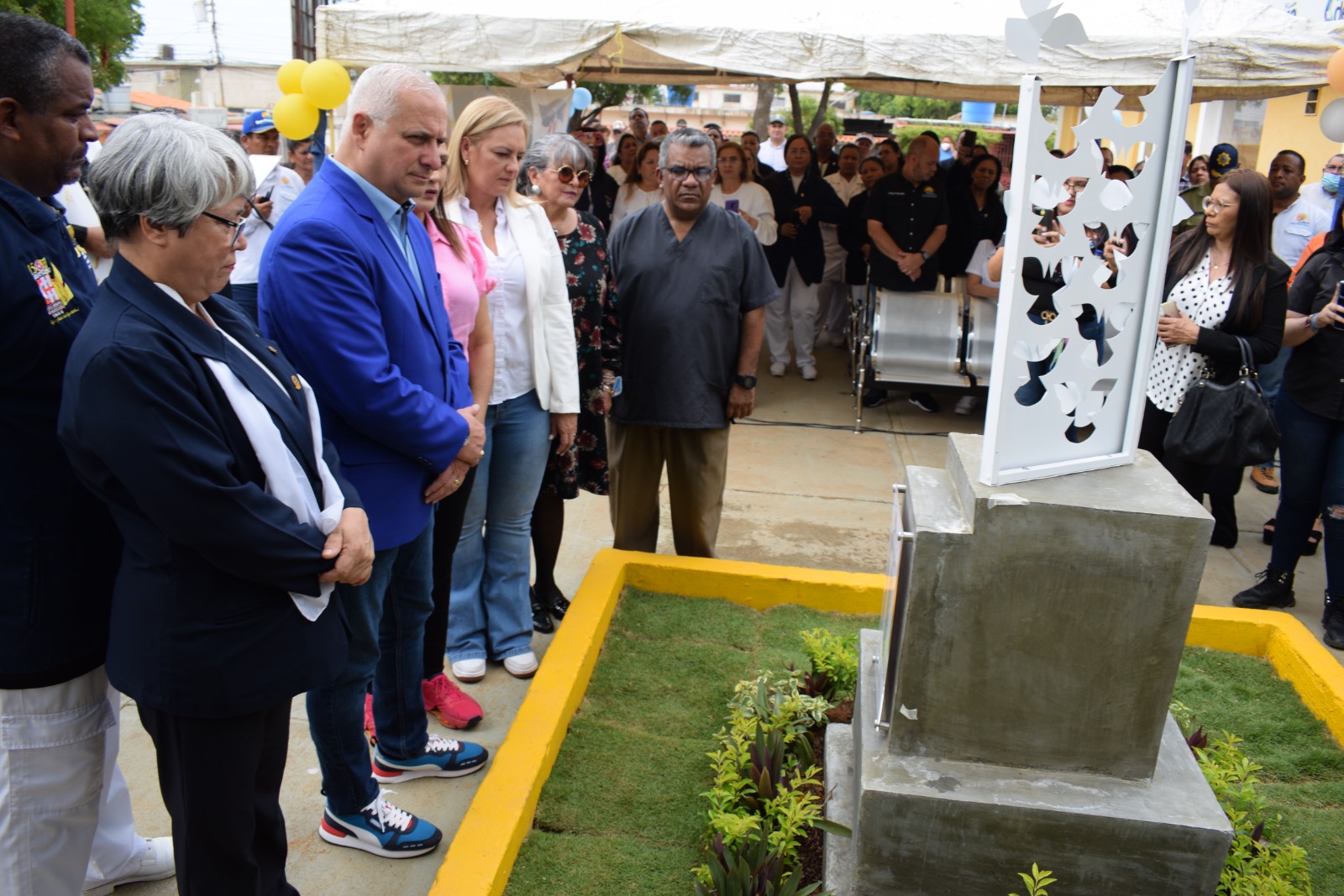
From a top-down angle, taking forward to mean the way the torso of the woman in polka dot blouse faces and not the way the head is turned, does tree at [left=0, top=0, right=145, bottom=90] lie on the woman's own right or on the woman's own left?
on the woman's own right

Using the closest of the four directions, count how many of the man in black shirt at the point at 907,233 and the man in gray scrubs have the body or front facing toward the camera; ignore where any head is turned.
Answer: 2

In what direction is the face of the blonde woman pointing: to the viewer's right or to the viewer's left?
to the viewer's right

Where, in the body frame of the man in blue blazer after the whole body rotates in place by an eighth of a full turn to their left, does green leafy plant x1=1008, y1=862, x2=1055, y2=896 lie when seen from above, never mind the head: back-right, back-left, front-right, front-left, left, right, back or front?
front-right

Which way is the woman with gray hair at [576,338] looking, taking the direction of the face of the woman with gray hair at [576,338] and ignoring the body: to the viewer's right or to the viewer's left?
to the viewer's right

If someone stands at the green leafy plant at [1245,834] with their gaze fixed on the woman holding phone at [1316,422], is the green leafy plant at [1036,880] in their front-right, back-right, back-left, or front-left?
back-left

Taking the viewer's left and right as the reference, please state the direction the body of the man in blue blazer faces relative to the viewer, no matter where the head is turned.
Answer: facing the viewer and to the right of the viewer

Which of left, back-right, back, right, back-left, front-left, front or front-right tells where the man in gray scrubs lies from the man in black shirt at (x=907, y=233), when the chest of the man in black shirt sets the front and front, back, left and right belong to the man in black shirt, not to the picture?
front

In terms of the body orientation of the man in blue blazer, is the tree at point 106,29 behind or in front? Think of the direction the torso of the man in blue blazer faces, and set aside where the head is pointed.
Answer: behind

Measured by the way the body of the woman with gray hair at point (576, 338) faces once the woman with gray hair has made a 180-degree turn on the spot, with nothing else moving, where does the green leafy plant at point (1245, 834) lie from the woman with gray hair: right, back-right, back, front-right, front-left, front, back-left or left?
back

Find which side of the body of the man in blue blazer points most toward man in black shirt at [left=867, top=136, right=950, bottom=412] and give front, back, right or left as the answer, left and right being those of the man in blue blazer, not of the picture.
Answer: left

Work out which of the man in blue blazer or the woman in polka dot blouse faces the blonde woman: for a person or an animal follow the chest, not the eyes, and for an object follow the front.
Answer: the woman in polka dot blouse

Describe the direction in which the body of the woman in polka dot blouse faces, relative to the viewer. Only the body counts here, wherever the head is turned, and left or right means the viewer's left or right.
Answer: facing the viewer and to the left of the viewer

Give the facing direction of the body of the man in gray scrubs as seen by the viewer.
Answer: toward the camera

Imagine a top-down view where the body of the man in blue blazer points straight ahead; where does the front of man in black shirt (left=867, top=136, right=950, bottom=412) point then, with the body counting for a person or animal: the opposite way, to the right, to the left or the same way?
to the right

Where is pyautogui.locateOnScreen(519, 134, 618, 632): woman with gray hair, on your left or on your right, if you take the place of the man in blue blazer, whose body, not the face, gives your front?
on your left

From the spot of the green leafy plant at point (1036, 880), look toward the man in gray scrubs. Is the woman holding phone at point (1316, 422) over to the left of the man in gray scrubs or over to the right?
right

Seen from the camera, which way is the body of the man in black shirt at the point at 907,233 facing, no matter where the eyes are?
toward the camera

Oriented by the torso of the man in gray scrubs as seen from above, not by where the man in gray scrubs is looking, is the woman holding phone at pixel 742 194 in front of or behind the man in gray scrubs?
behind
